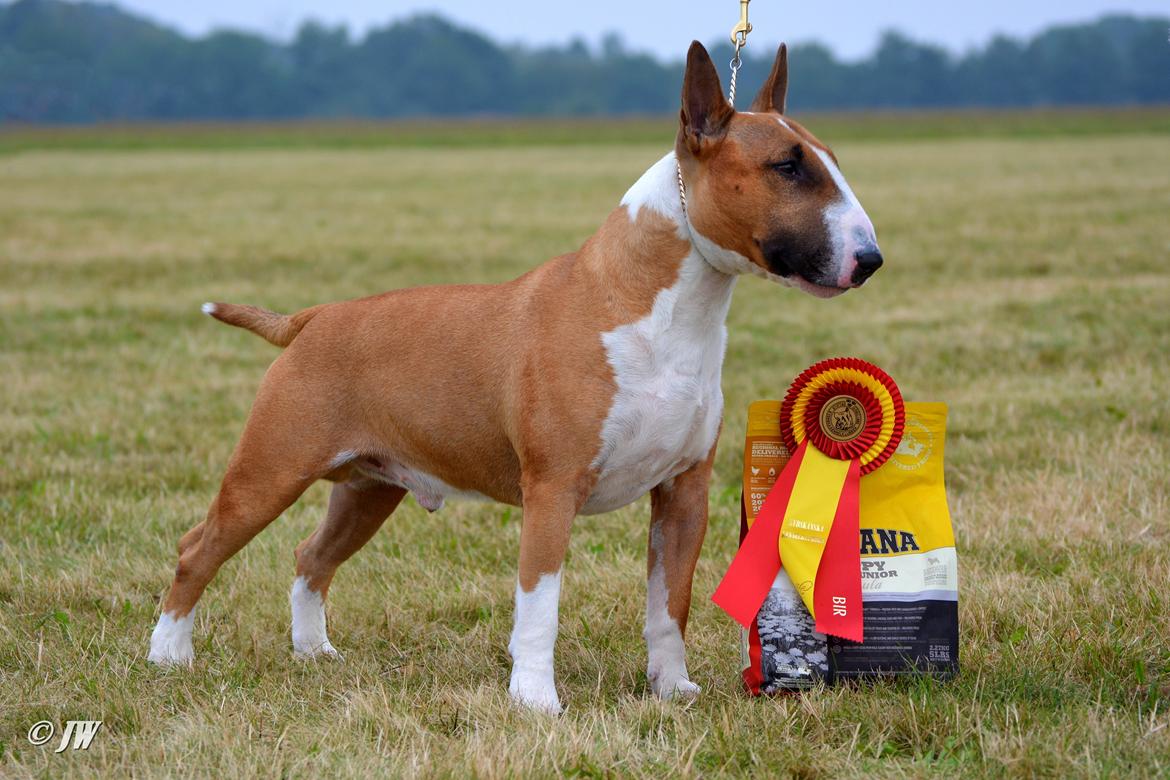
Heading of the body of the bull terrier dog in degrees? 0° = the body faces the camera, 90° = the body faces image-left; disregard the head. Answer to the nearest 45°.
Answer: approximately 315°

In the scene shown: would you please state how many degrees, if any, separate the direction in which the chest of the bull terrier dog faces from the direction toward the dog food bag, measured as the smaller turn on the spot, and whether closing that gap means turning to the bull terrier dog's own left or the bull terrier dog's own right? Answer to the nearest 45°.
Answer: approximately 45° to the bull terrier dog's own left
